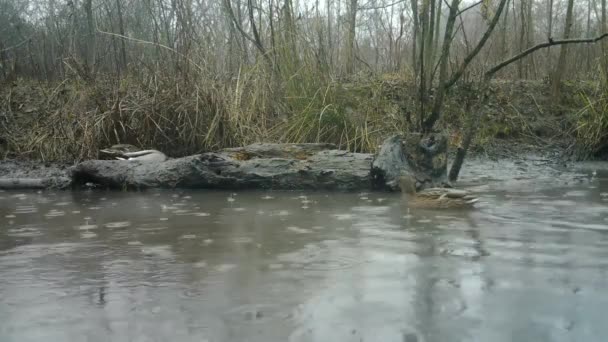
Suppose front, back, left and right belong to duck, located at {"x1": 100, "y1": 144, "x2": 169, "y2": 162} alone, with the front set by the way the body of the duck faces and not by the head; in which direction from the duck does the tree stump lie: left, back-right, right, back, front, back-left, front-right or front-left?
back-left

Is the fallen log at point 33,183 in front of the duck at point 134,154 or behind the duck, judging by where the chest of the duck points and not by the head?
behind

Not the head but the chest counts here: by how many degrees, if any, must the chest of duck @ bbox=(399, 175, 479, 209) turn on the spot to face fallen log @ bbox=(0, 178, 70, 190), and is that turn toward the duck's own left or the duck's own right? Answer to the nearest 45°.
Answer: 0° — it already faces it

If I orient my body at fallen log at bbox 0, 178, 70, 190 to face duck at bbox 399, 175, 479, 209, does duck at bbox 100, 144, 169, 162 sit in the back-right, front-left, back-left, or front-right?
front-left

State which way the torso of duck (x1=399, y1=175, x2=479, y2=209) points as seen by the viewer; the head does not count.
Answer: to the viewer's left

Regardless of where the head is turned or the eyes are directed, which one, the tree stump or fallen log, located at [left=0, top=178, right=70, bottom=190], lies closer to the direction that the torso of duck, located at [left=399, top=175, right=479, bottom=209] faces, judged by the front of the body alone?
the fallen log
